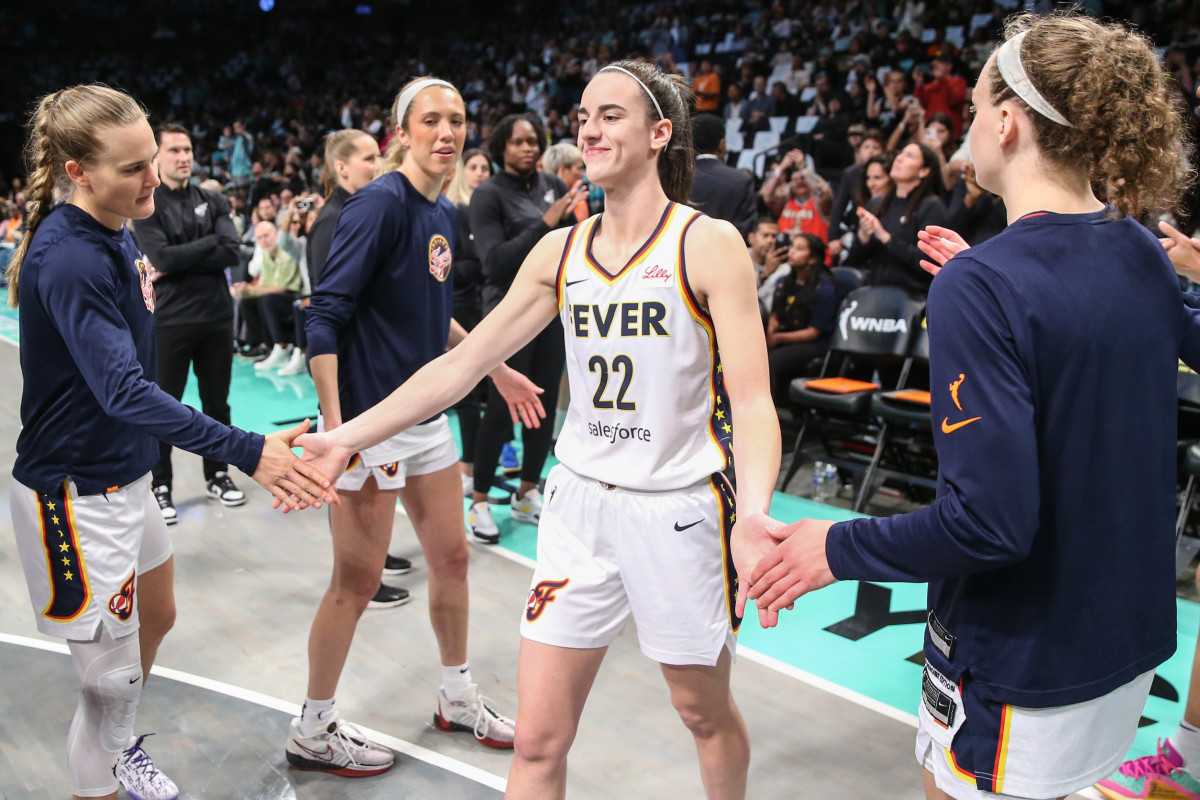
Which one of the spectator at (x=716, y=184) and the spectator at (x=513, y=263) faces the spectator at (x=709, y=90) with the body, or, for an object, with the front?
the spectator at (x=716, y=184)

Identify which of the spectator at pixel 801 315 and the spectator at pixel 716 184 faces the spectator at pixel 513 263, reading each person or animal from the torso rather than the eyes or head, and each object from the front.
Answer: the spectator at pixel 801 315

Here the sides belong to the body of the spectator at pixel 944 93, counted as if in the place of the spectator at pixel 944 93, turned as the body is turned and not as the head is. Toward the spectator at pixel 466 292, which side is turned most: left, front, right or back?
front

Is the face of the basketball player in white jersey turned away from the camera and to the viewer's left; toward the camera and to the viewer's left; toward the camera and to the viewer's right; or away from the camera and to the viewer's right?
toward the camera and to the viewer's left

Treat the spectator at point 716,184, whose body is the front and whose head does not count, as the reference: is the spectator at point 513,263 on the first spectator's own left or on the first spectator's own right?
on the first spectator's own left

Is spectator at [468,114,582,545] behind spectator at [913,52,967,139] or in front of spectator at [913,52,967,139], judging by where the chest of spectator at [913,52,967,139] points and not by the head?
in front

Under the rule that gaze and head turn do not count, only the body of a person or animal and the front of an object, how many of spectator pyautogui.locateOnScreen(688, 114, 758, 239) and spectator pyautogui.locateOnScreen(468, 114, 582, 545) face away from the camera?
1

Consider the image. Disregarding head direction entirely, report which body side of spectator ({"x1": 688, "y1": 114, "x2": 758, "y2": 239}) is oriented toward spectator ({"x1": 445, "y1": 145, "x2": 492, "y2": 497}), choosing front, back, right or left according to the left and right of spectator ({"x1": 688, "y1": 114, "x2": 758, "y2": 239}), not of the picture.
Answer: left

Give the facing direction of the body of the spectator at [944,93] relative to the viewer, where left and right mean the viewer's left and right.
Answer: facing the viewer and to the left of the viewer

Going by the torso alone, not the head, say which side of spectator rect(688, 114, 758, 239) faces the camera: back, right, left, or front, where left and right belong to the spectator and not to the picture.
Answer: back

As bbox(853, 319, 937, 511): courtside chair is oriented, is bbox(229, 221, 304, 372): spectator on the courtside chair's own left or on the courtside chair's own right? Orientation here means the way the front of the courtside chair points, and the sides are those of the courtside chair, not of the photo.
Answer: on the courtside chair's own right

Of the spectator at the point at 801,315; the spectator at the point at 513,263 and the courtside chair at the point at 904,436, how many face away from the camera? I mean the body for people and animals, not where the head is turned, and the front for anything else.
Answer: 0
